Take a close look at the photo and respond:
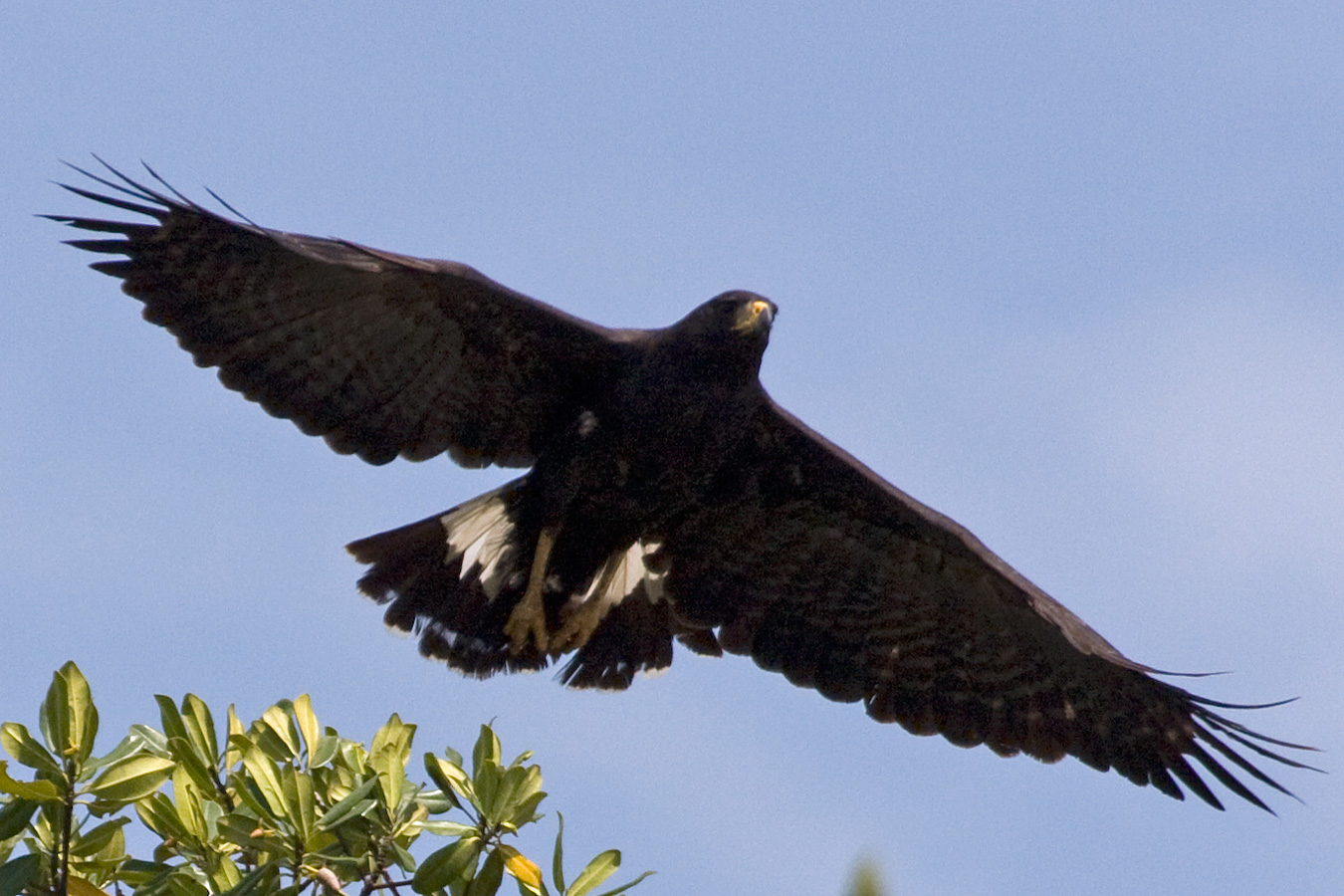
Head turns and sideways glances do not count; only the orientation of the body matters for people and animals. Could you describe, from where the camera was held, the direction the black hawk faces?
facing the viewer and to the right of the viewer
